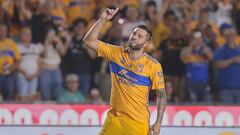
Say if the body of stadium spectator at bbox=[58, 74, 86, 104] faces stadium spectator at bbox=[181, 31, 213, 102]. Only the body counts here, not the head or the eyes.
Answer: no

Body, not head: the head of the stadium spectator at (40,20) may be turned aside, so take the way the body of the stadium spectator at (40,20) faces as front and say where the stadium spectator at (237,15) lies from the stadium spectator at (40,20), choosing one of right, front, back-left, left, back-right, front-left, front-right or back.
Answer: left

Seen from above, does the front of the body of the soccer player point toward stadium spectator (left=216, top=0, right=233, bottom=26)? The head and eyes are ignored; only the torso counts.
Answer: no

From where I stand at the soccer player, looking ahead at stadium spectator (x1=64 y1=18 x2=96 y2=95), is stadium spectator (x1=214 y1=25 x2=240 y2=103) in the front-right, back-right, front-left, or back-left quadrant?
front-right

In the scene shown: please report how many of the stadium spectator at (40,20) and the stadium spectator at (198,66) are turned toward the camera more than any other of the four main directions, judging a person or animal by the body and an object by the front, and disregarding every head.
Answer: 2

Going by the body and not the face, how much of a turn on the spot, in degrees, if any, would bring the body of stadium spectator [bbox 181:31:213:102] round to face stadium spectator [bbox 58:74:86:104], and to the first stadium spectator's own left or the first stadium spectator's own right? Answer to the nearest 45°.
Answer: approximately 90° to the first stadium spectator's own right

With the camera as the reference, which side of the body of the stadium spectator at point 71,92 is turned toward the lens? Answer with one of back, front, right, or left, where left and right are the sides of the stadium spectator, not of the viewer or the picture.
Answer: front

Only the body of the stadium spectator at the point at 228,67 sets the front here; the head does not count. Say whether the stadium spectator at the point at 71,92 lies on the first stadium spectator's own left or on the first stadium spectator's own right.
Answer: on the first stadium spectator's own right

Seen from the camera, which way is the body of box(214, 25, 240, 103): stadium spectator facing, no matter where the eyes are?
toward the camera

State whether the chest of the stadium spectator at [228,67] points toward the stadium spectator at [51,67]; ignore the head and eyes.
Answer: no

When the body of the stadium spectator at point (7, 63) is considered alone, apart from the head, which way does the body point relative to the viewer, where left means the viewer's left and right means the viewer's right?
facing the viewer

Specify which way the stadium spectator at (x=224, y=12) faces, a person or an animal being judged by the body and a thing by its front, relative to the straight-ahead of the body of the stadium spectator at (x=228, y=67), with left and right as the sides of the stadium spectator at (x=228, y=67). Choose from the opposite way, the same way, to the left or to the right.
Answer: the same way

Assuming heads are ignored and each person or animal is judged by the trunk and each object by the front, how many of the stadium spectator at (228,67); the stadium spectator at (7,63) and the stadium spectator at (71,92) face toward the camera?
3

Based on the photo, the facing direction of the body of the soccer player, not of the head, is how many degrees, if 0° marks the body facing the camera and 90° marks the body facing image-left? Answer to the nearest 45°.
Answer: approximately 45°

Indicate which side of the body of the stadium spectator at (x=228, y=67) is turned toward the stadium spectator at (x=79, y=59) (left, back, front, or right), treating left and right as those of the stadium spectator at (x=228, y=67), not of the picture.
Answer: right
